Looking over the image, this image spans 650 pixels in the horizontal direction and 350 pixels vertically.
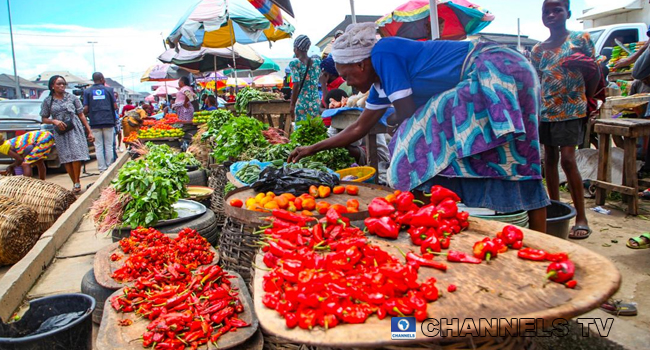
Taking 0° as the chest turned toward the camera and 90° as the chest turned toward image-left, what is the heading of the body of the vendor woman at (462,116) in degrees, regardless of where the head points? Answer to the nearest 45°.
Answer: approximately 90°

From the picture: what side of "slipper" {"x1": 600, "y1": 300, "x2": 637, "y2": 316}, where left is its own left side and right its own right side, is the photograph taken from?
left

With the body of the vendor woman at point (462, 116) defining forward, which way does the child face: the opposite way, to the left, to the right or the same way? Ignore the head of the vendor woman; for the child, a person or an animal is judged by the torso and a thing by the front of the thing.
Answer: to the left

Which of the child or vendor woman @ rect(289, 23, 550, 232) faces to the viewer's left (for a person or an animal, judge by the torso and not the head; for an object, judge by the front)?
the vendor woman

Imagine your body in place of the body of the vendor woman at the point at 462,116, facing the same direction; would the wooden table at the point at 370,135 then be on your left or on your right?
on your right
